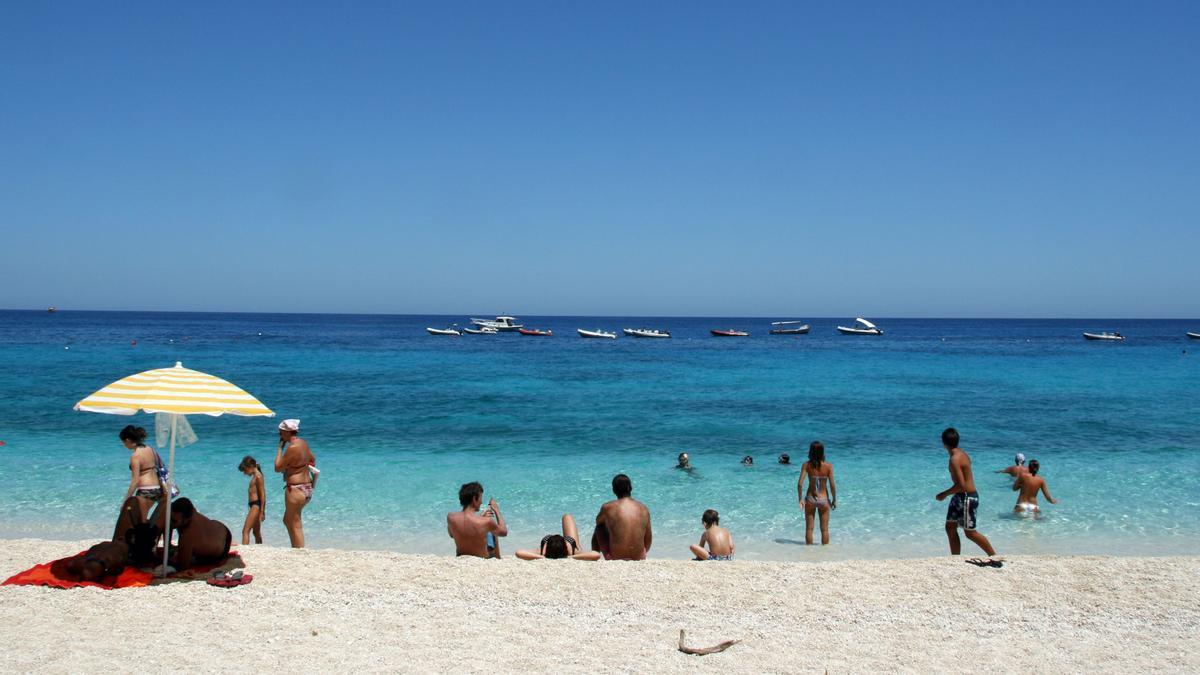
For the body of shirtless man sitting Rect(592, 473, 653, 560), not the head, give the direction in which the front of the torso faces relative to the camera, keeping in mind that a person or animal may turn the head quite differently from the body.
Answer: away from the camera

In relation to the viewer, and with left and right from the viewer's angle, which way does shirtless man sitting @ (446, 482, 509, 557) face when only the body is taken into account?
facing away from the viewer and to the right of the viewer

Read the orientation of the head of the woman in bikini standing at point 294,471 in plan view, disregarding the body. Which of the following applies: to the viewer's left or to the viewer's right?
to the viewer's left

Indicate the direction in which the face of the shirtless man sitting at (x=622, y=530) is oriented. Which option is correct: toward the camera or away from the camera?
away from the camera

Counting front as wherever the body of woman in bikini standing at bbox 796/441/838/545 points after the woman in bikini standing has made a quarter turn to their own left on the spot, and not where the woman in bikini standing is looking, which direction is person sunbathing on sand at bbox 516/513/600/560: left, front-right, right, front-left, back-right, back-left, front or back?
front-left

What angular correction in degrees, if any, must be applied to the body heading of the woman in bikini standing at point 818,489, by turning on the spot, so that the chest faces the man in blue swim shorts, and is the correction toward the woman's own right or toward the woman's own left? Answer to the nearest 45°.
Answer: approximately 135° to the woman's own right

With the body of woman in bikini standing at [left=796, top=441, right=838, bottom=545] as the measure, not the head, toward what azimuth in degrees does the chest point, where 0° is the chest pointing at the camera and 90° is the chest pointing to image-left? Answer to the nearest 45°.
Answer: approximately 180°

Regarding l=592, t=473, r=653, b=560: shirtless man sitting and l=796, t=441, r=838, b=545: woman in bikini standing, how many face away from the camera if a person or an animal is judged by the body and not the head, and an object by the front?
2

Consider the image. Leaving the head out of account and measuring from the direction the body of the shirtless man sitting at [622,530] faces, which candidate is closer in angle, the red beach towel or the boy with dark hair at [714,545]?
the boy with dark hair

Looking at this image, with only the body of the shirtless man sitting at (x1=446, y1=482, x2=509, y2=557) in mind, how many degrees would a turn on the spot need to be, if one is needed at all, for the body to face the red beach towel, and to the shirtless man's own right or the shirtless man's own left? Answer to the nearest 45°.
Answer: approximately 135° to the shirtless man's own left

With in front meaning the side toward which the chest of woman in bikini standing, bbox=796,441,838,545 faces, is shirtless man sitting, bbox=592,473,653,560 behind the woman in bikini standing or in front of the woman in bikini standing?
behind

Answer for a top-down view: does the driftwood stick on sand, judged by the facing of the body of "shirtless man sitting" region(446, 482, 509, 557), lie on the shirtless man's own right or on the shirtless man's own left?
on the shirtless man's own right

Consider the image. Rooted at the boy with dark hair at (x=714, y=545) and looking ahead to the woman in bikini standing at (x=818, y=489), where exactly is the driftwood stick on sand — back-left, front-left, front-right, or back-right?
back-right

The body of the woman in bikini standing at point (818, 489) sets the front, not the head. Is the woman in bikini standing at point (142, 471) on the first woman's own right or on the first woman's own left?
on the first woman's own left
